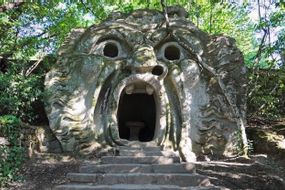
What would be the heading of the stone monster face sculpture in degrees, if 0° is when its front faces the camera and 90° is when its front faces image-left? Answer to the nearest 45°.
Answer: approximately 0°
